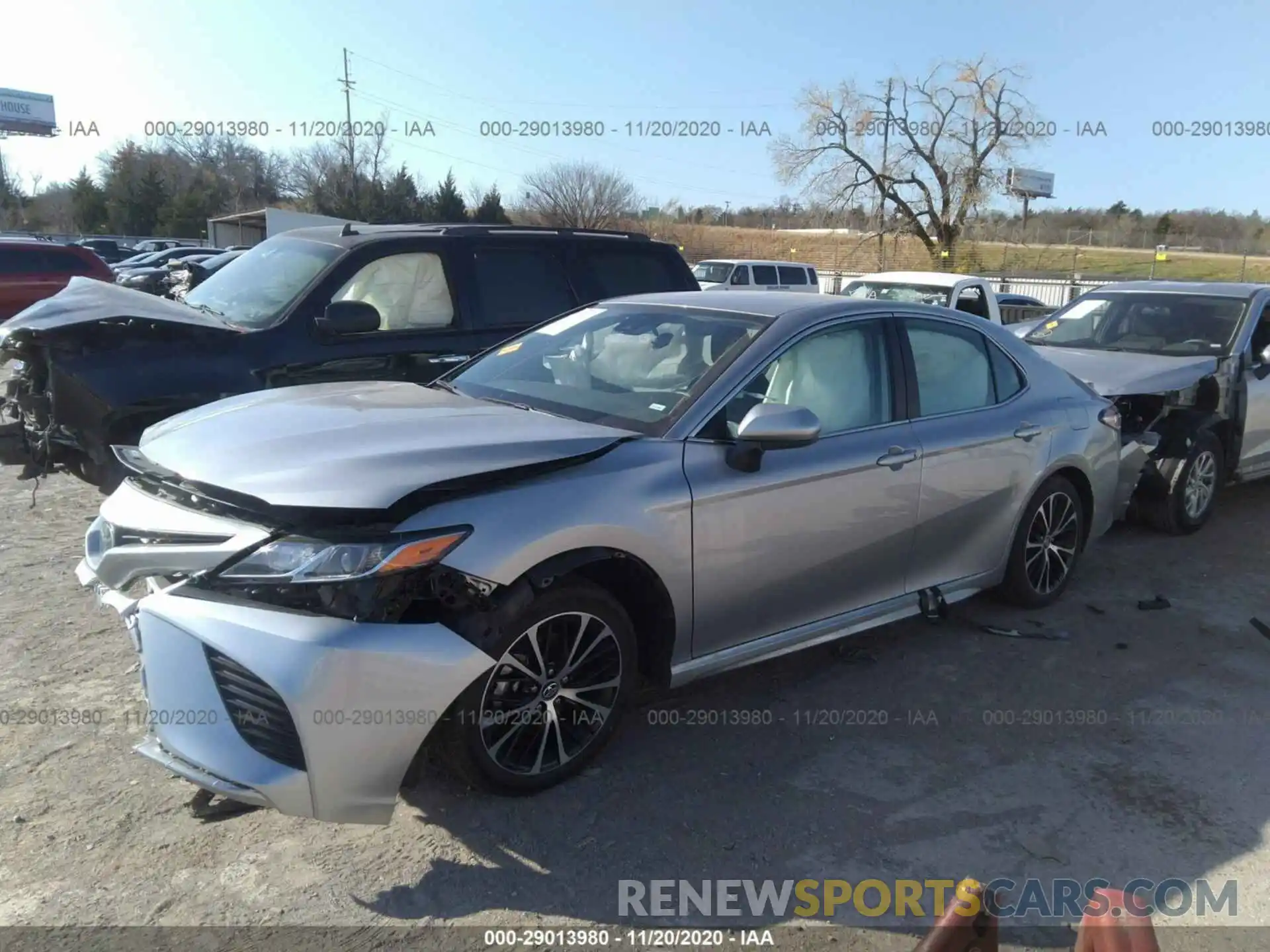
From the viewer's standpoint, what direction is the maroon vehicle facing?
to the viewer's left

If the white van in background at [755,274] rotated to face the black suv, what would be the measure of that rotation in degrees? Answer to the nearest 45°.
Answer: approximately 45° to its left

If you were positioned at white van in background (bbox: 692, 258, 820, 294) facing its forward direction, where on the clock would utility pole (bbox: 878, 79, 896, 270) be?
The utility pole is roughly at 5 o'clock from the white van in background.

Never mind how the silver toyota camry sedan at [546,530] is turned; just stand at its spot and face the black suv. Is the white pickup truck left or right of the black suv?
right

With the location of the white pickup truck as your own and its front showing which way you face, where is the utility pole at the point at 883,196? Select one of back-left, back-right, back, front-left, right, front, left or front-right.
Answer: back-right

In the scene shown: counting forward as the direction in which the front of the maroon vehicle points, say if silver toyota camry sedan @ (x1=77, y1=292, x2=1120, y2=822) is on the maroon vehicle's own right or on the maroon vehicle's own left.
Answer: on the maroon vehicle's own left

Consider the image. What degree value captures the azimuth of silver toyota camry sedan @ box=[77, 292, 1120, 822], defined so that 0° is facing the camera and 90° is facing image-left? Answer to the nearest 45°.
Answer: approximately 45°

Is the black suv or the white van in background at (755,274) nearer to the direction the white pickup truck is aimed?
the black suv

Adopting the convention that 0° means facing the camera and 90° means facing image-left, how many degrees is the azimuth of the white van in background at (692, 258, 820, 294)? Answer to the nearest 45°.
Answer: approximately 45°
